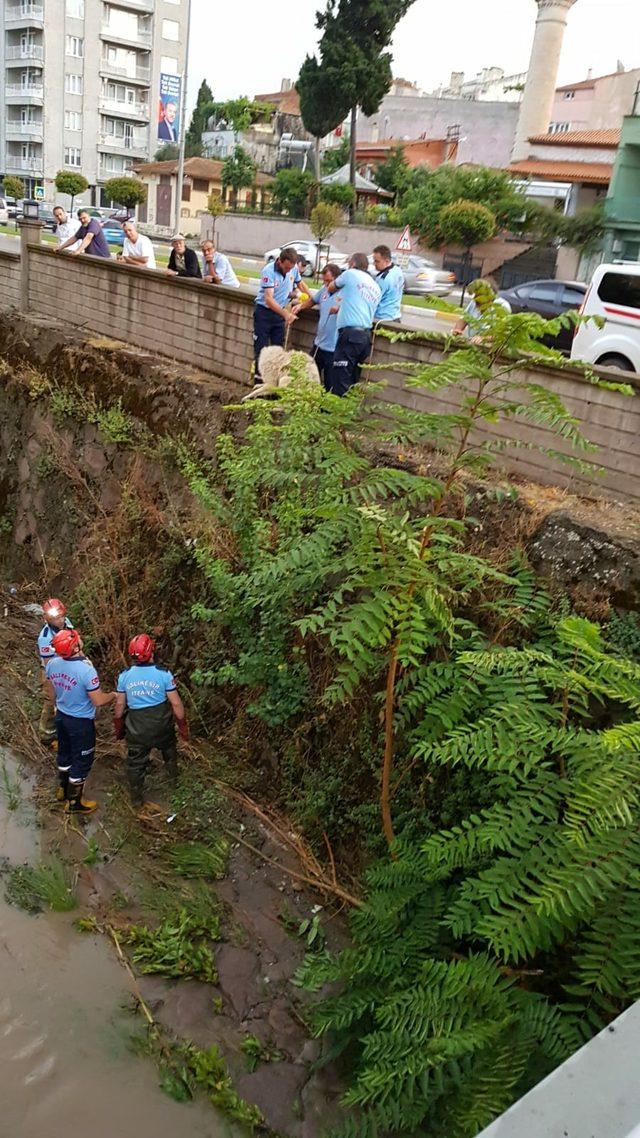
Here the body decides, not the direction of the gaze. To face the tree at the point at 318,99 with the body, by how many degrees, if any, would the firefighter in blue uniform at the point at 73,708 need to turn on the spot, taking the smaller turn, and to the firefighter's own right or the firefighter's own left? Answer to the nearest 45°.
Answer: approximately 45° to the firefighter's own left

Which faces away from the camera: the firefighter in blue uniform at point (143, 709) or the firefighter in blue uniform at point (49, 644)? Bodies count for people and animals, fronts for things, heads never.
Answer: the firefighter in blue uniform at point (143, 709)

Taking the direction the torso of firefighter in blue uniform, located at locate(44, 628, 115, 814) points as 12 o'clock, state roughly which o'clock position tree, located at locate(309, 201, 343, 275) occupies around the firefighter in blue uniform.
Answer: The tree is roughly at 11 o'clock from the firefighter in blue uniform.

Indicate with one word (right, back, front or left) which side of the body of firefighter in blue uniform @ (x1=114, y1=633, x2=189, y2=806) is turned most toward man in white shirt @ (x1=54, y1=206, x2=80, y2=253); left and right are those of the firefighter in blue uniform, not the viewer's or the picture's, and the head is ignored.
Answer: front

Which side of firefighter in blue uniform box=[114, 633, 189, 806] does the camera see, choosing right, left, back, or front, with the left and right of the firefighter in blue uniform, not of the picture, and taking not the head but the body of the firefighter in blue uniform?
back

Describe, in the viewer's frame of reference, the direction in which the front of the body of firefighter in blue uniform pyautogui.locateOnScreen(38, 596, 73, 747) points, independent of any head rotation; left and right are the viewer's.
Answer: facing the viewer and to the right of the viewer

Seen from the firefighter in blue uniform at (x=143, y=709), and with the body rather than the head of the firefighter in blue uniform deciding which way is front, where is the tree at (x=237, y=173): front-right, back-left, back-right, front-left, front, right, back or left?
front

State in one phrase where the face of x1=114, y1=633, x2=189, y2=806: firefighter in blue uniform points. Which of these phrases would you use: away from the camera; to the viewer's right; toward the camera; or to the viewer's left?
away from the camera

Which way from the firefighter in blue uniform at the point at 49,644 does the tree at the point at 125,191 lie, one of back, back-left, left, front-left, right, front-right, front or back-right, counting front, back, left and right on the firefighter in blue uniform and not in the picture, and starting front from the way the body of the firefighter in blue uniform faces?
back-left

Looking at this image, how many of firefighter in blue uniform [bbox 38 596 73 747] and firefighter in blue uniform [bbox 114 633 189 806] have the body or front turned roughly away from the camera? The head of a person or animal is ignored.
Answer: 1

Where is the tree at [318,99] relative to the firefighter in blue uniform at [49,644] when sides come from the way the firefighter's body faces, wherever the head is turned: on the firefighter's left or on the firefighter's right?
on the firefighter's left

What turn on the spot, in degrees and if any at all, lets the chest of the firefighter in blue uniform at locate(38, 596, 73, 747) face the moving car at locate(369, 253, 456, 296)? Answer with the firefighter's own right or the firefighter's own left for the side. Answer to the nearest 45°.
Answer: approximately 90° to the firefighter's own left
